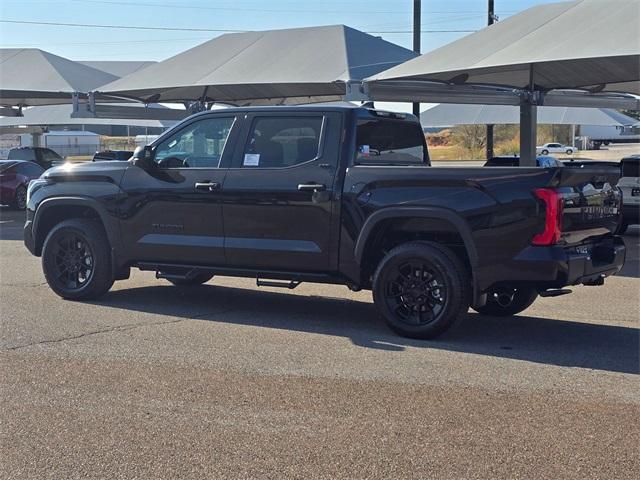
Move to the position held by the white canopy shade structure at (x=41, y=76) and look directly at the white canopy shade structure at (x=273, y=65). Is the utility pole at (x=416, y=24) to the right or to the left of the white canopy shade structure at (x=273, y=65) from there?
left

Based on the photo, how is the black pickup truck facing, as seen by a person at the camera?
facing away from the viewer and to the left of the viewer

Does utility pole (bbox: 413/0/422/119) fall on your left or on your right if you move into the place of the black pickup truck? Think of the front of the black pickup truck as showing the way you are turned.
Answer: on your right

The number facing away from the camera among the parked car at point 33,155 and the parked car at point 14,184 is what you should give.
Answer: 0

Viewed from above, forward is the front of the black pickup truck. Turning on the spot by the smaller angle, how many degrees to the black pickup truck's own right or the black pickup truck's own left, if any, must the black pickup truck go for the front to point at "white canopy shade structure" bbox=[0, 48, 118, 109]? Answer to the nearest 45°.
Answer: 0° — it already faces it
